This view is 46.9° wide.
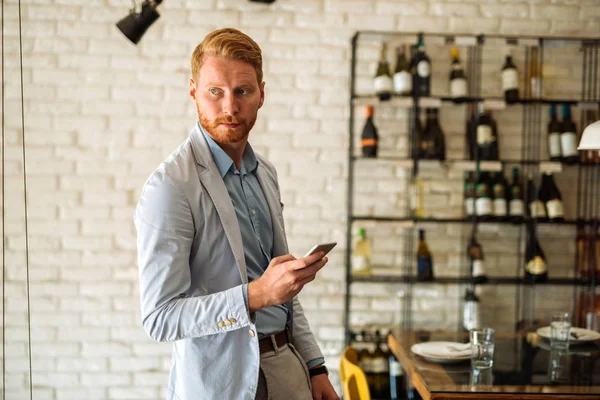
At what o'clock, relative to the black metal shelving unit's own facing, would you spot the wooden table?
The wooden table is roughly at 12 o'clock from the black metal shelving unit.

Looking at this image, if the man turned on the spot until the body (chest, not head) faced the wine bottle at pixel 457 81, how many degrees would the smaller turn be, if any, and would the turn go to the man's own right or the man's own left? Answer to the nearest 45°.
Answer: approximately 90° to the man's own left

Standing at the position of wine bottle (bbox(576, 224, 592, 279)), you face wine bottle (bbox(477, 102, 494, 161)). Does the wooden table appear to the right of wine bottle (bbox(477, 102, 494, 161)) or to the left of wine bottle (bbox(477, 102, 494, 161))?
left

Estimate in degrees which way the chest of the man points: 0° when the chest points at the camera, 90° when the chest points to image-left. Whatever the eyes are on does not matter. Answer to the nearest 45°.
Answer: approximately 315°

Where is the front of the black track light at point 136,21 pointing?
to the viewer's left

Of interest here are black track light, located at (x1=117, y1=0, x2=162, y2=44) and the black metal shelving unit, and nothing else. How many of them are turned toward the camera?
1

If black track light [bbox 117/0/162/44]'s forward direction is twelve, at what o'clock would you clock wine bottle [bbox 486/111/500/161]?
The wine bottle is roughly at 6 o'clock from the black track light.

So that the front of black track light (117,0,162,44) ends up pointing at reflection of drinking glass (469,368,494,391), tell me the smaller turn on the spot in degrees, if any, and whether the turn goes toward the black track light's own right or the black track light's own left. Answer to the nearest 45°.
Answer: approximately 135° to the black track light's own left

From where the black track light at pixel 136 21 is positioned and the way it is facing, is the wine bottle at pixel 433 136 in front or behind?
behind

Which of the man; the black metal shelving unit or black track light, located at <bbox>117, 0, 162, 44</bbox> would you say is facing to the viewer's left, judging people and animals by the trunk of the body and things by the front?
the black track light

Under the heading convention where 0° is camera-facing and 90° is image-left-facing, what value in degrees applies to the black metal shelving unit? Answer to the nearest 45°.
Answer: approximately 0°

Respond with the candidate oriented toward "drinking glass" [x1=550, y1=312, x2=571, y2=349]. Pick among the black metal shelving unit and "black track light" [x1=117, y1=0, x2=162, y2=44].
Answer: the black metal shelving unit

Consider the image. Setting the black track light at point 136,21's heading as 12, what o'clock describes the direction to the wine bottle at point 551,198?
The wine bottle is roughly at 6 o'clock from the black track light.

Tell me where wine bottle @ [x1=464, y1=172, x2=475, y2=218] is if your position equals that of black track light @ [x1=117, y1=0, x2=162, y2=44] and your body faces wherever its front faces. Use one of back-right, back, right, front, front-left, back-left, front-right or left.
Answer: back

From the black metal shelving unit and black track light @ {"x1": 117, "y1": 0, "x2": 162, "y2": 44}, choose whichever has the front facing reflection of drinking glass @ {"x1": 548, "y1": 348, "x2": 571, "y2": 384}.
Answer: the black metal shelving unit

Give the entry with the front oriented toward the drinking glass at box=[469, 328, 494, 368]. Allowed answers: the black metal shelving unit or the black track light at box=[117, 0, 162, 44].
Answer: the black metal shelving unit
